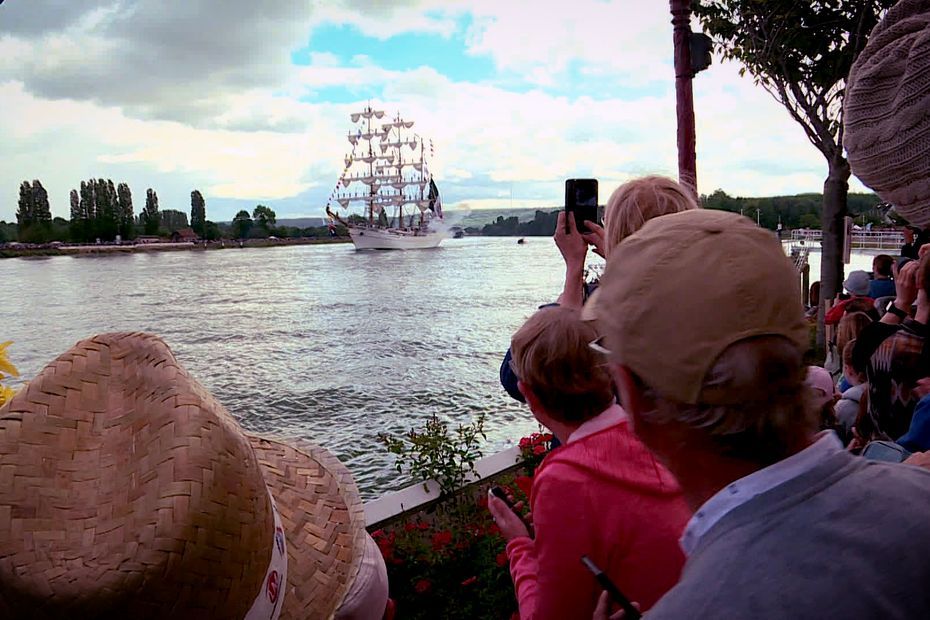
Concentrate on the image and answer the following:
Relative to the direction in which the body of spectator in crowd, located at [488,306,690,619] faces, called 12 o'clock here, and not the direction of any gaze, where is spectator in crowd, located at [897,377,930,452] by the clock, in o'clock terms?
spectator in crowd, located at [897,377,930,452] is roughly at 3 o'clock from spectator in crowd, located at [488,306,690,619].

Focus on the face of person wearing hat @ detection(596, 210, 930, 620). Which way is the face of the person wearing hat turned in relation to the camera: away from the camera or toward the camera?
away from the camera

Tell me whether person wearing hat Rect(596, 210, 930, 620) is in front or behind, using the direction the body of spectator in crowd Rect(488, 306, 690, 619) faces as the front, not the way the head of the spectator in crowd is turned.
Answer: behind

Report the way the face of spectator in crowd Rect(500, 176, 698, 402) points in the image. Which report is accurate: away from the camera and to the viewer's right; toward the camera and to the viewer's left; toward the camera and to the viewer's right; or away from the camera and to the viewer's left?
away from the camera and to the viewer's left

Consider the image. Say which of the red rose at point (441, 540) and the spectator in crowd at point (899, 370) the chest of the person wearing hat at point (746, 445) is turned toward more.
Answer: the red rose

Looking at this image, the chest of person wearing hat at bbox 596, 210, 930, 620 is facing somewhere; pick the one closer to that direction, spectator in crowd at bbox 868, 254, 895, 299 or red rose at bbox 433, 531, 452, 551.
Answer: the red rose

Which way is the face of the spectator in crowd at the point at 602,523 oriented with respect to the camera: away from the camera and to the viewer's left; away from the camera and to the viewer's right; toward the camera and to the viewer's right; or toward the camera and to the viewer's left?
away from the camera and to the viewer's left

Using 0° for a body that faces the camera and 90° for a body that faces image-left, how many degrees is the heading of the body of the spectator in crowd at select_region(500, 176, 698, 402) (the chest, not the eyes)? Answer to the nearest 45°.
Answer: approximately 135°

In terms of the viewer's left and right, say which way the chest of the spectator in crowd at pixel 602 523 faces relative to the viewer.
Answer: facing away from the viewer and to the left of the viewer
